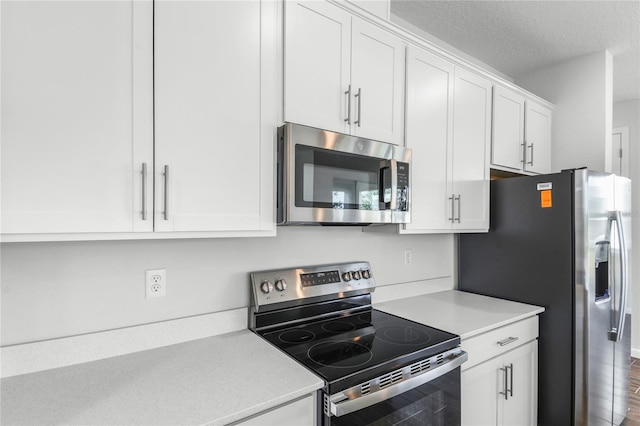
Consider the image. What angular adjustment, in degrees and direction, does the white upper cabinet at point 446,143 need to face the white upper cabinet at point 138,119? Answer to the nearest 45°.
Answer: approximately 90° to its right

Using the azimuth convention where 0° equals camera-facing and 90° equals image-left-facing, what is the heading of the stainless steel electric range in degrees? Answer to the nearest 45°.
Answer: approximately 315°

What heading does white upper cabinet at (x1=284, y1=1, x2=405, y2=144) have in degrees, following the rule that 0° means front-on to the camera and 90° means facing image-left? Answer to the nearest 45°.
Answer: approximately 315°

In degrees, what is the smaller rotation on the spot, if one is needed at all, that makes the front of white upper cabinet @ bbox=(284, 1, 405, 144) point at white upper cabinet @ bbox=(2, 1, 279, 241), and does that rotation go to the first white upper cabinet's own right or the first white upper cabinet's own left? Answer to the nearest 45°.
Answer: approximately 90° to the first white upper cabinet's own right

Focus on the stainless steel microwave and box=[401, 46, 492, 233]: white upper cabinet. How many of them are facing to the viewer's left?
0

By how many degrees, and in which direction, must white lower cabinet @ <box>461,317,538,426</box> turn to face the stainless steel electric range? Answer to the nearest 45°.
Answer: approximately 90° to its right

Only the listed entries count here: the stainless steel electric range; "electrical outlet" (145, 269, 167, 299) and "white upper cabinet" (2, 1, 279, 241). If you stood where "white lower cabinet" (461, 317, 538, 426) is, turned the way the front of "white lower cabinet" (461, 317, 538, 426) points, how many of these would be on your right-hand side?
3

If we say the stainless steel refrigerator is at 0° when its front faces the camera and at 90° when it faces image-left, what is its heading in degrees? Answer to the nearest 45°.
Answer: approximately 315°

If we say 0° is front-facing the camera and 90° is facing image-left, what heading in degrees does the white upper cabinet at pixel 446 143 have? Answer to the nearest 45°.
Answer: approximately 315°

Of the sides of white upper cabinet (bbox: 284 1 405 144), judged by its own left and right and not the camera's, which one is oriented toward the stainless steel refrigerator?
left

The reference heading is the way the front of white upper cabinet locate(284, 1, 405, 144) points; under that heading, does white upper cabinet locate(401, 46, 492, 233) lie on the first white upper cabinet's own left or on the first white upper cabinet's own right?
on the first white upper cabinet's own left
